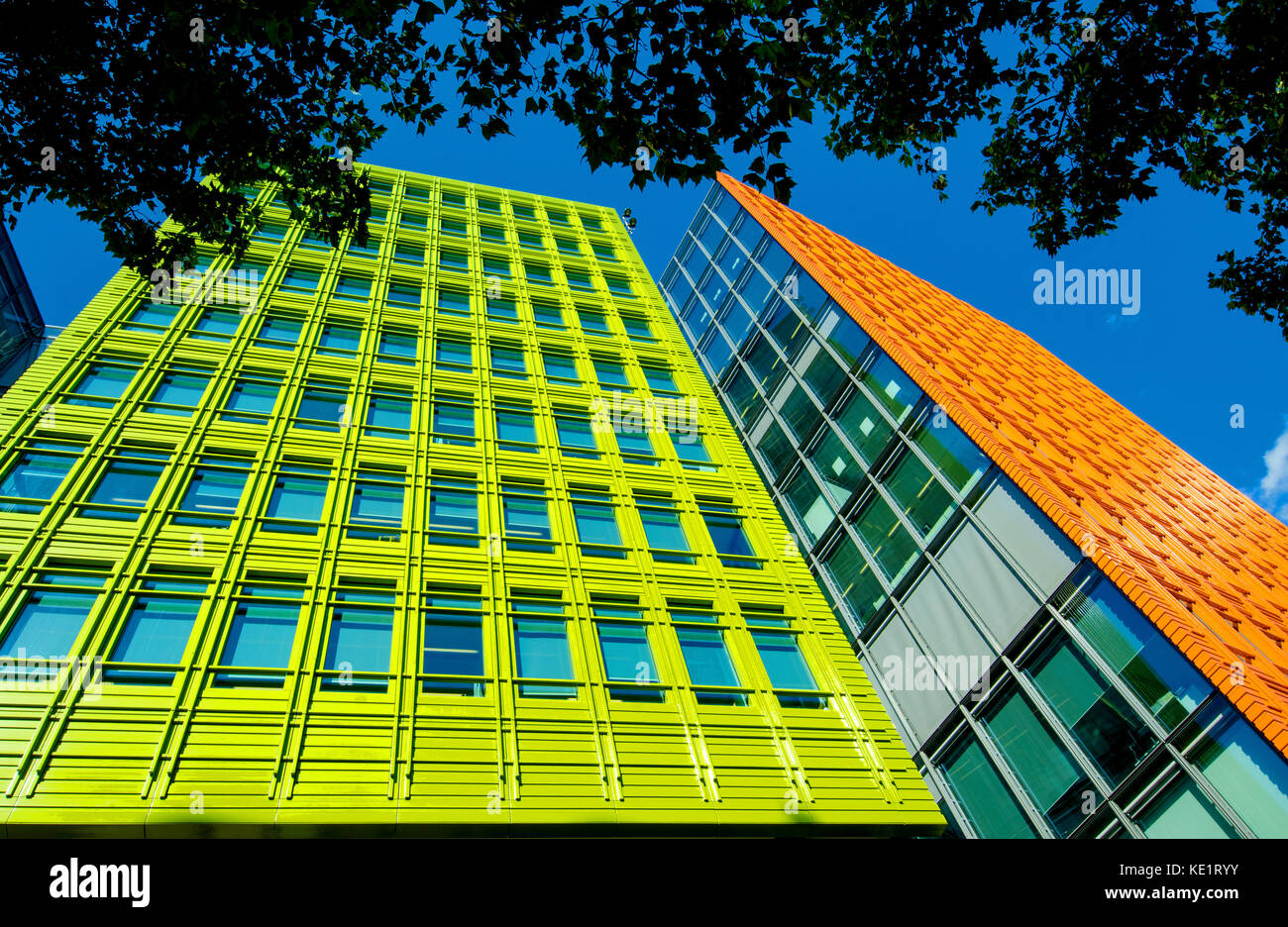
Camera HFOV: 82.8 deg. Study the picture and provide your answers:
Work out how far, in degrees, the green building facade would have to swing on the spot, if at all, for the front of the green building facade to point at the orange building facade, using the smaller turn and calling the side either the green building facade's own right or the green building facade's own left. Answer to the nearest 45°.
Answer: approximately 90° to the green building facade's own left

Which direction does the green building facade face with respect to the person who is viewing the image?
facing the viewer
